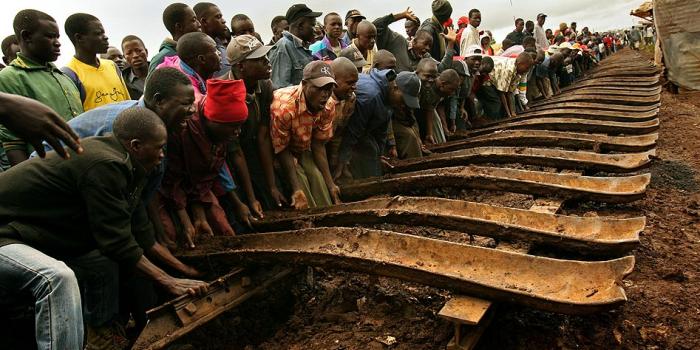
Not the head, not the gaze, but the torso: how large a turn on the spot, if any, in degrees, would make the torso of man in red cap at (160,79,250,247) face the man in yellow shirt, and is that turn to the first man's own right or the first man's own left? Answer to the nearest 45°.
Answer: approximately 180°

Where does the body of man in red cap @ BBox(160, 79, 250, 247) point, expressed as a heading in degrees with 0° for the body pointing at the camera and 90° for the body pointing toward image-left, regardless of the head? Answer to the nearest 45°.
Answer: approximately 315°

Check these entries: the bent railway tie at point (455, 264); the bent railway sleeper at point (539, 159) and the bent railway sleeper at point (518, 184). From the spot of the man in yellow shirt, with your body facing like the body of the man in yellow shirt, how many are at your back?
0

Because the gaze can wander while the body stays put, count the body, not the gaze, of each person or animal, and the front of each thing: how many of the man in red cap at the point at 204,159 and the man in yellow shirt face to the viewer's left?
0

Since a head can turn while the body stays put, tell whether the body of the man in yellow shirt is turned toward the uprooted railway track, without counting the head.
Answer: yes

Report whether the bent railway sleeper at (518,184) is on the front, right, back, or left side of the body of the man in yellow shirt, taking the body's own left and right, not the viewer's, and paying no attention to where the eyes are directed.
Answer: front

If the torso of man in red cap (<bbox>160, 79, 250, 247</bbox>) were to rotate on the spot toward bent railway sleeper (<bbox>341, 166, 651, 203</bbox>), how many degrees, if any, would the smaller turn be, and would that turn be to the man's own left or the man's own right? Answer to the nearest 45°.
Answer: approximately 45° to the man's own left

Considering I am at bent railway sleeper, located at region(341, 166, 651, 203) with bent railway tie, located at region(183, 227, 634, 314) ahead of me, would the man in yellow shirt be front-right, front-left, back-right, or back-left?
front-right

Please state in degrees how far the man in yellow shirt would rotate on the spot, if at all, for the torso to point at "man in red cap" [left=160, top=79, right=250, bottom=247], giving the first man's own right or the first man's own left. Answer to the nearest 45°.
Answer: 0° — they already face them

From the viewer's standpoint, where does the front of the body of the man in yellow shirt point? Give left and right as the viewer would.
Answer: facing the viewer and to the right of the viewer

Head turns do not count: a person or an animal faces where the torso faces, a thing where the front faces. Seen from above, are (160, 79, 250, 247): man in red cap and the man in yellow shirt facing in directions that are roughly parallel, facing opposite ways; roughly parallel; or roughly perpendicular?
roughly parallel

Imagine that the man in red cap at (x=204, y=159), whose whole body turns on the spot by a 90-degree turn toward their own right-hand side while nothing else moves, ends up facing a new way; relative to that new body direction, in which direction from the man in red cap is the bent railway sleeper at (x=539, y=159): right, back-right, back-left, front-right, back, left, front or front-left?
back-left
